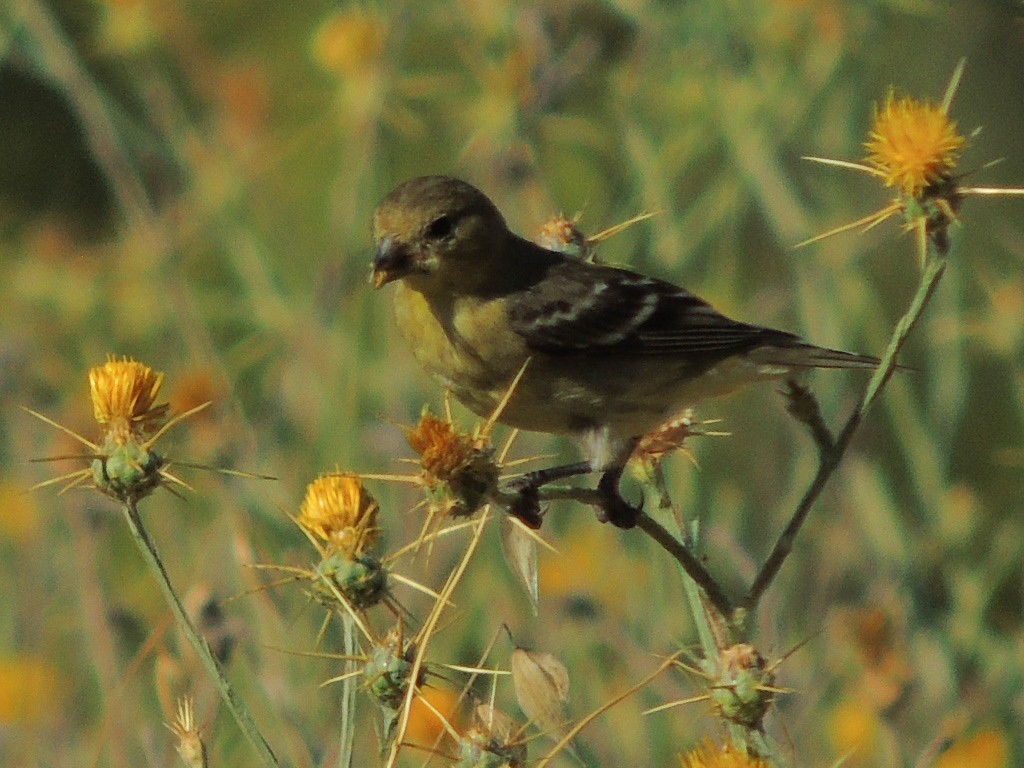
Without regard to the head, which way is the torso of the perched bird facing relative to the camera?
to the viewer's left

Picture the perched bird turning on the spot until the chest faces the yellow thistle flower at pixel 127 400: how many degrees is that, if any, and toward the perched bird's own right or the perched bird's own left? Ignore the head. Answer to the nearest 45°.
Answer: approximately 45° to the perched bird's own left

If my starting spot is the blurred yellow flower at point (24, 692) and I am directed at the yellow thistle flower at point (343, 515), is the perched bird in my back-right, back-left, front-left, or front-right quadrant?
front-left

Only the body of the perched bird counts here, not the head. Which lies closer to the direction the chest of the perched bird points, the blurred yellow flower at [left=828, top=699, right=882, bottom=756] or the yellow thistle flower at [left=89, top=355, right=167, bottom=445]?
the yellow thistle flower
